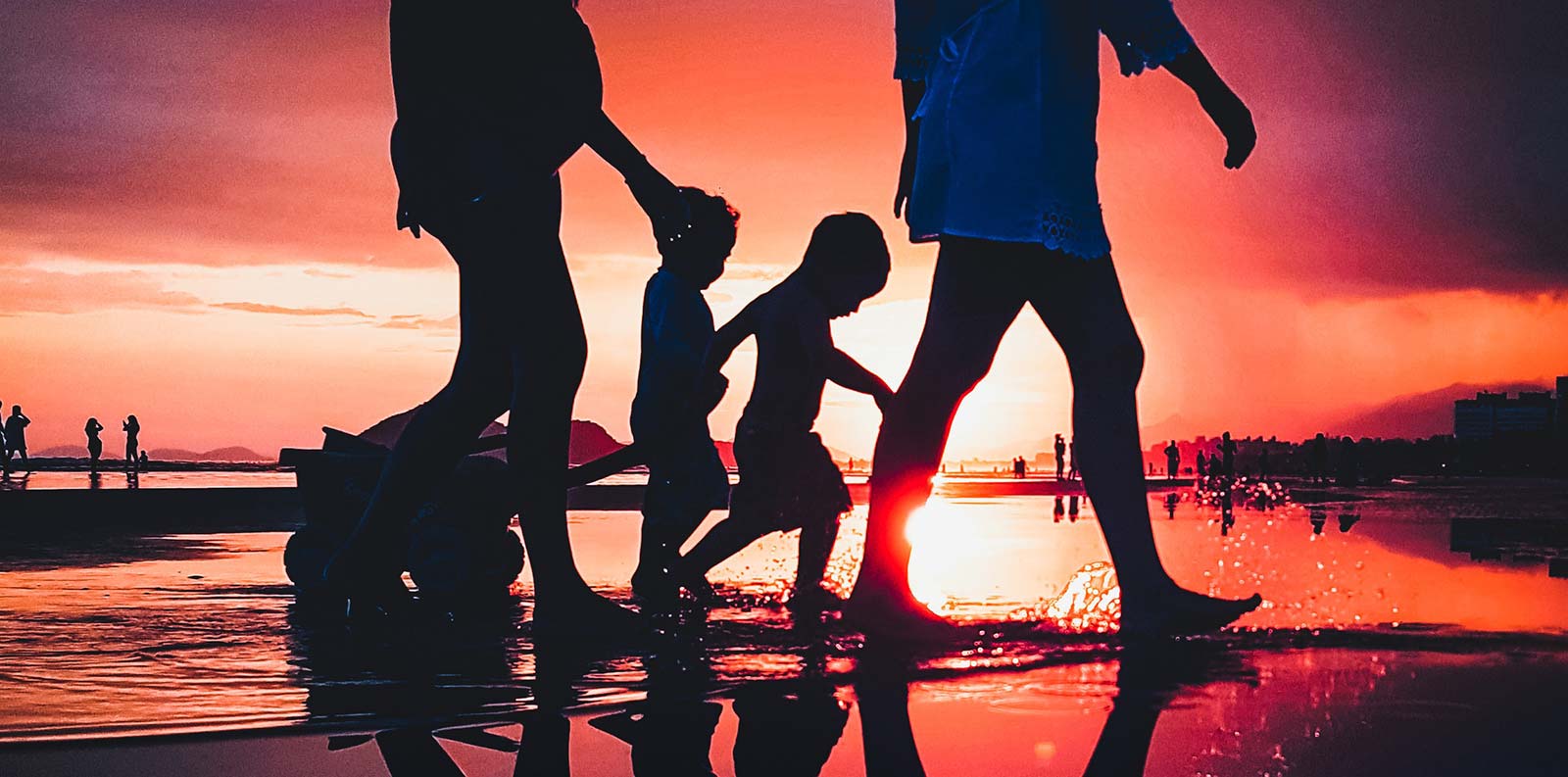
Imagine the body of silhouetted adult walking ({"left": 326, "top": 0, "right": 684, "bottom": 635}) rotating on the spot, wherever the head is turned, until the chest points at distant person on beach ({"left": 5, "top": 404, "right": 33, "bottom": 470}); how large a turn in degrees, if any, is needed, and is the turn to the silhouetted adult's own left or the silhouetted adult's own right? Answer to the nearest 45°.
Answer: approximately 90° to the silhouetted adult's own left

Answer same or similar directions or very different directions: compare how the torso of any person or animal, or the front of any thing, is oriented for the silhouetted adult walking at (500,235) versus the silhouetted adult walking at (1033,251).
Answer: same or similar directions

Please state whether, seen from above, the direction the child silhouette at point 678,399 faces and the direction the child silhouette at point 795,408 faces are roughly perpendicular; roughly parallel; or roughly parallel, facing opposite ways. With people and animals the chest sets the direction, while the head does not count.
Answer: roughly parallel

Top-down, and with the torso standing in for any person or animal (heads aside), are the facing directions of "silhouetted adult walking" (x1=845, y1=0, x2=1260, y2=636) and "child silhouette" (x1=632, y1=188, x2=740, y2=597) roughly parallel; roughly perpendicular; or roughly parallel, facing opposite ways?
roughly parallel

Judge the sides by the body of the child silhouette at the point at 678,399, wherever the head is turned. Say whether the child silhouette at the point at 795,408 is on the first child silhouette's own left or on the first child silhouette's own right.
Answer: on the first child silhouette's own right

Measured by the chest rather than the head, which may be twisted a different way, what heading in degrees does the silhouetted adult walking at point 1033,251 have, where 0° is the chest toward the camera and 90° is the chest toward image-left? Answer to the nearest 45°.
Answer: approximately 270°

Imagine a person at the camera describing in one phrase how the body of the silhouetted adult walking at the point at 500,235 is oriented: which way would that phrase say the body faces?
to the viewer's right

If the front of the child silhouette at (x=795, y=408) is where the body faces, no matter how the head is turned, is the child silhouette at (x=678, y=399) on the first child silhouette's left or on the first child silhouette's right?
on the first child silhouette's left

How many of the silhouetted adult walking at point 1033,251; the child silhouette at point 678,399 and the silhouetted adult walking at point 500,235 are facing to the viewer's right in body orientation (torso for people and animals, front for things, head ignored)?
3

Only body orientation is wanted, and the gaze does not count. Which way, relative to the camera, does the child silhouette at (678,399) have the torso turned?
to the viewer's right

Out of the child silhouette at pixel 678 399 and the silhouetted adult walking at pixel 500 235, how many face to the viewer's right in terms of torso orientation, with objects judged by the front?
2

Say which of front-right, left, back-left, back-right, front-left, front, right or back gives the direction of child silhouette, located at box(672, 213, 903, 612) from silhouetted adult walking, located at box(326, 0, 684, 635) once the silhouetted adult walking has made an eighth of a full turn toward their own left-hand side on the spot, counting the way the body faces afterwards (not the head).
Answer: front

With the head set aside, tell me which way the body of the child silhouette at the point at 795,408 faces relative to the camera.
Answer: to the viewer's right

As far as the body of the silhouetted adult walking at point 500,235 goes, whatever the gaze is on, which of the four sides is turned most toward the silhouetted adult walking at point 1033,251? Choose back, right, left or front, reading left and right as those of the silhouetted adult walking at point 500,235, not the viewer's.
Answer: front

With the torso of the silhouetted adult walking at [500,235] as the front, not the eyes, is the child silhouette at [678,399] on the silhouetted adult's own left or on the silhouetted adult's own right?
on the silhouetted adult's own left
